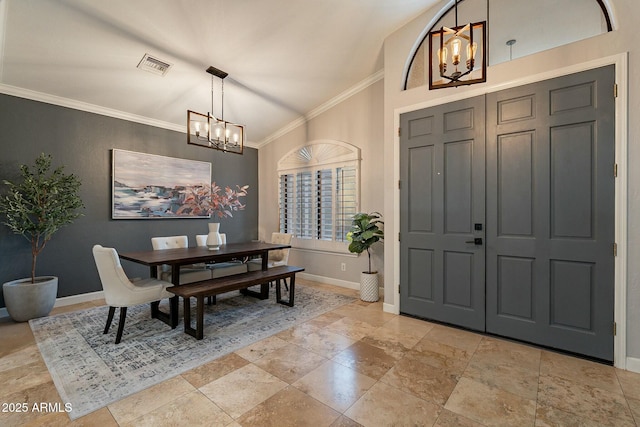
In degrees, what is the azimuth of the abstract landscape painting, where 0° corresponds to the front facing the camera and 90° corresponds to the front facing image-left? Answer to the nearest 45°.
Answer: approximately 315°

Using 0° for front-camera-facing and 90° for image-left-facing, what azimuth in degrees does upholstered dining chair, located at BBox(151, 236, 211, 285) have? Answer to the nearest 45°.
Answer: approximately 315°

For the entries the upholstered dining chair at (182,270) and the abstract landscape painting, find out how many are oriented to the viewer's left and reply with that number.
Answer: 0

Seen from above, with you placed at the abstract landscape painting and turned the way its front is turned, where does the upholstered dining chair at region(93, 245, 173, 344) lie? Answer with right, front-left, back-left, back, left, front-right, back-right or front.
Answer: front-right

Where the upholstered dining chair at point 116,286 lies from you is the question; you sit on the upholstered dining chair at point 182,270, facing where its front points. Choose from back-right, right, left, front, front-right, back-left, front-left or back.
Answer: right

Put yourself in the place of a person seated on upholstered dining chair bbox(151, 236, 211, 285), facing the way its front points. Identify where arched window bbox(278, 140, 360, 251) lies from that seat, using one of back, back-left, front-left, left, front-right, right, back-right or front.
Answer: front-left

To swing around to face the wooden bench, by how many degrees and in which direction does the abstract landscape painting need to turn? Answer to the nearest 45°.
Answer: approximately 45° to its right
